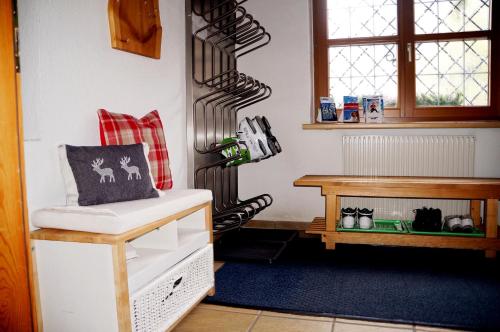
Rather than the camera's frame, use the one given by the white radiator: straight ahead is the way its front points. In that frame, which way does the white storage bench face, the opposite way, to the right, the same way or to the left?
to the left

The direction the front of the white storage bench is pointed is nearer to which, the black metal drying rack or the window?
the window

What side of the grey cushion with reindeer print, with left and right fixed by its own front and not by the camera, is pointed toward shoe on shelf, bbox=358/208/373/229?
left

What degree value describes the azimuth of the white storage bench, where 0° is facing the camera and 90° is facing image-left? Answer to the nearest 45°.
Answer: approximately 315°

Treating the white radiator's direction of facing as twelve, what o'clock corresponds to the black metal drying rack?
The black metal drying rack is roughly at 2 o'clock from the white radiator.

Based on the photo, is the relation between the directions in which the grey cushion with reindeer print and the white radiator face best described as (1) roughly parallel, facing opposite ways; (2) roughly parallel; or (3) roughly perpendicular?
roughly perpendicular

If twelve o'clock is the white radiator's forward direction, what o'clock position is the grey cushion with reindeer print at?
The grey cushion with reindeer print is roughly at 1 o'clock from the white radiator.

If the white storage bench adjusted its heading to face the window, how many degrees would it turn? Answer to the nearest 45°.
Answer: approximately 90° to its left
